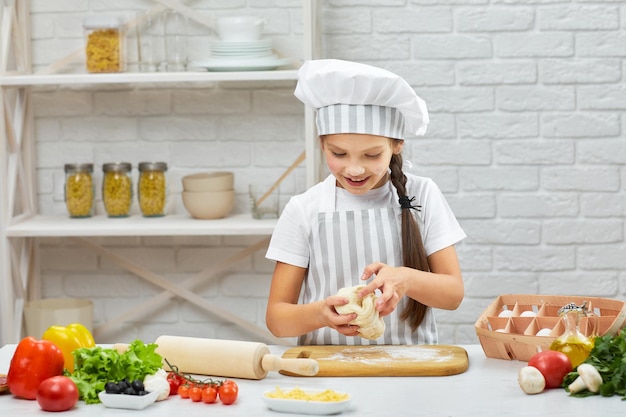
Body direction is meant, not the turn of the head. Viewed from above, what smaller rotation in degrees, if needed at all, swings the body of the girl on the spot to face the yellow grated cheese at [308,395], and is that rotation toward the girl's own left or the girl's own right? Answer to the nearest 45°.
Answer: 0° — they already face it

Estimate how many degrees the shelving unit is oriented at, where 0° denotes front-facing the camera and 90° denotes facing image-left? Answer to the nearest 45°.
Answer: approximately 0°

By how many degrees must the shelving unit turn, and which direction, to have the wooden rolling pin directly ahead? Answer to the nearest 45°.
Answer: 0° — it already faces it

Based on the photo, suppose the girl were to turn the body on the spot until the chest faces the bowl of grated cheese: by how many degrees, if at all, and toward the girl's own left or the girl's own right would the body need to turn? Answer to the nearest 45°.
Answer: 0° — they already face it

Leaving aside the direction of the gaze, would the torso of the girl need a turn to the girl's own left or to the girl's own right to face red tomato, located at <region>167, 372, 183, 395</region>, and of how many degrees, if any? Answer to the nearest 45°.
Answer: approximately 45° to the girl's own right

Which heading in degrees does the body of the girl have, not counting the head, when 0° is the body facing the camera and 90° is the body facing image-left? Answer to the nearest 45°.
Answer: approximately 0°

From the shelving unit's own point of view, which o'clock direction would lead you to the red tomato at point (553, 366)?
The red tomato is roughly at 11 o'clock from the shelving unit.

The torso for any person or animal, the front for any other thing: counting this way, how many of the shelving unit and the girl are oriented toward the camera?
2

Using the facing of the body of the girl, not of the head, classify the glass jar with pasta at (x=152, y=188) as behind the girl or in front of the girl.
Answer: behind

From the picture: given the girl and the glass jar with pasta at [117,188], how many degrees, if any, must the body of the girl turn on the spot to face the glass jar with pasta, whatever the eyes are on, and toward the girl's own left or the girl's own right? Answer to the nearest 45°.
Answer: approximately 135° to the girl's own right

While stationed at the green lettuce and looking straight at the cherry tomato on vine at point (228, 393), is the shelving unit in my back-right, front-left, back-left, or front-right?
back-left
